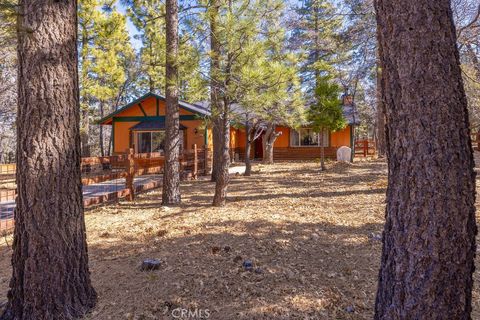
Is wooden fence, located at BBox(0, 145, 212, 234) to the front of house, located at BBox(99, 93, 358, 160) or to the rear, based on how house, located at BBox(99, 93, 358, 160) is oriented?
to the front

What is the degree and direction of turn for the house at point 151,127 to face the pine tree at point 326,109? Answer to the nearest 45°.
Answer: approximately 45° to its left

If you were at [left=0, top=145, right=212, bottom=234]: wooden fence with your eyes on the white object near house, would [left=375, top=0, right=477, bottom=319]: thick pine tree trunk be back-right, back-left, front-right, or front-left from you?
back-right

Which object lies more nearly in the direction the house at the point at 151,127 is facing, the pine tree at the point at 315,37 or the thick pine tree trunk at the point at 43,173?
the thick pine tree trunk

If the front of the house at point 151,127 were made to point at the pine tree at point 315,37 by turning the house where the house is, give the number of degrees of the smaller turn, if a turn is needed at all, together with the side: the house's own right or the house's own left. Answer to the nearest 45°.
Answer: approximately 90° to the house's own left

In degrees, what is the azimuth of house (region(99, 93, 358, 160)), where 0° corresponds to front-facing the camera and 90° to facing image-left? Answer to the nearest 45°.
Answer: approximately 0°

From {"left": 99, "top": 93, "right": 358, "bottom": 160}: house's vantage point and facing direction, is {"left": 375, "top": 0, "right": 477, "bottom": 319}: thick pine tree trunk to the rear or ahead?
ahead

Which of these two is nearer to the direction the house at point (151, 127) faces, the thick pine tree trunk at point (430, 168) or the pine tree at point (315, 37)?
the thick pine tree trunk

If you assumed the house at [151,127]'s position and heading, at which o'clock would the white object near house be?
The white object near house is roughly at 9 o'clock from the house.
